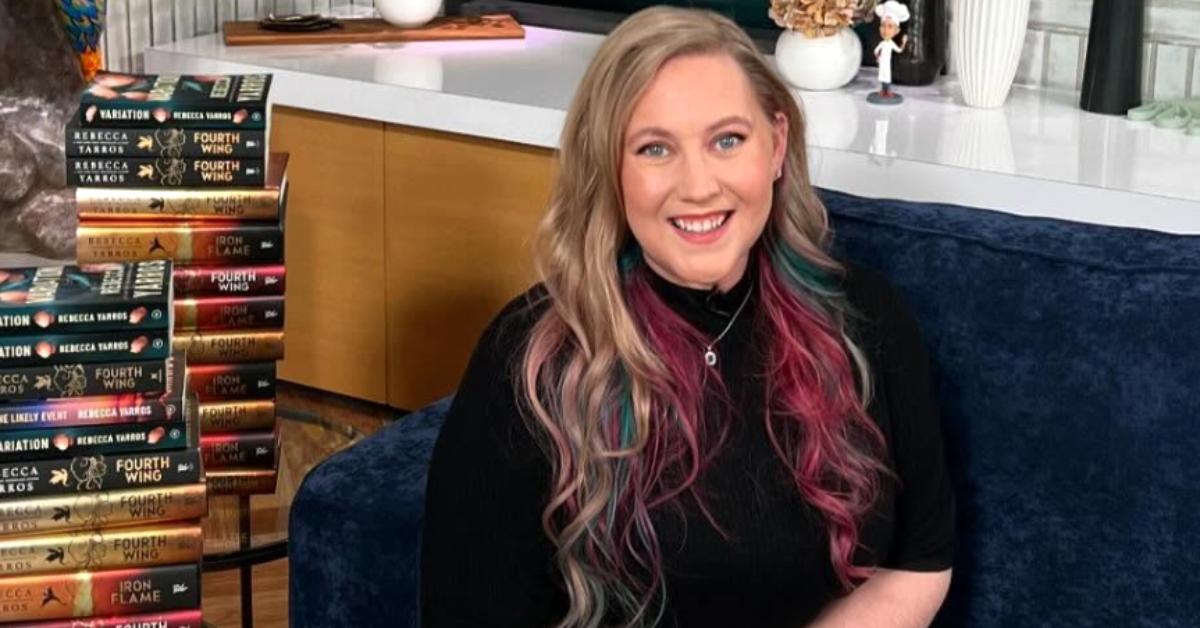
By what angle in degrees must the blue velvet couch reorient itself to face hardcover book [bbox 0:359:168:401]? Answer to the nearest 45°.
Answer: approximately 45° to its right

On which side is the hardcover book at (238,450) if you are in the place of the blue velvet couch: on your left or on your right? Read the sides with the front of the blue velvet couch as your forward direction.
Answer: on your right

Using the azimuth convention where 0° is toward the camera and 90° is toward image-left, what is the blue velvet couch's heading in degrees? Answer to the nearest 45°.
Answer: approximately 45°

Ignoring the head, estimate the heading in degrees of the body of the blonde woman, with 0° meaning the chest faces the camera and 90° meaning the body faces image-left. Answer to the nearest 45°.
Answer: approximately 0°
